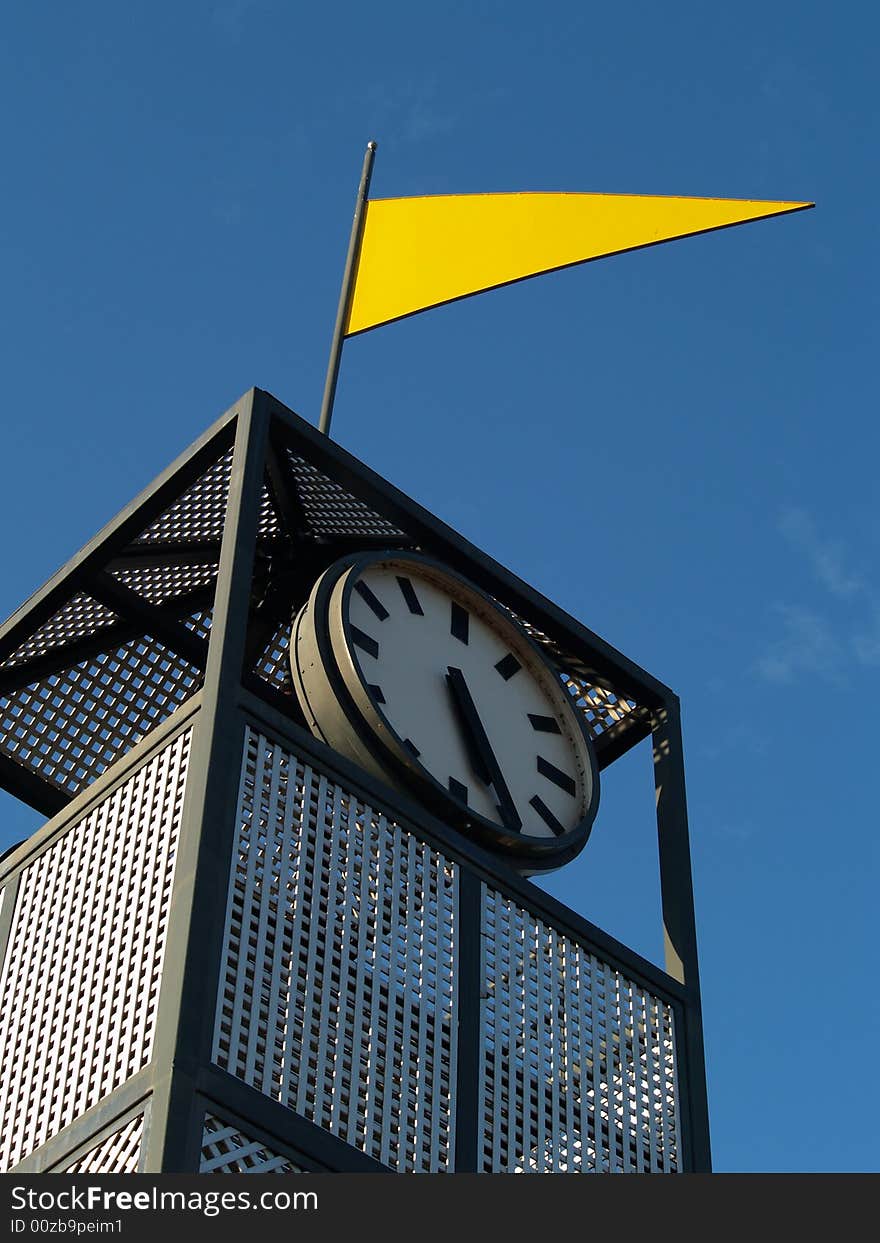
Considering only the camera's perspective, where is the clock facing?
facing the viewer and to the right of the viewer
